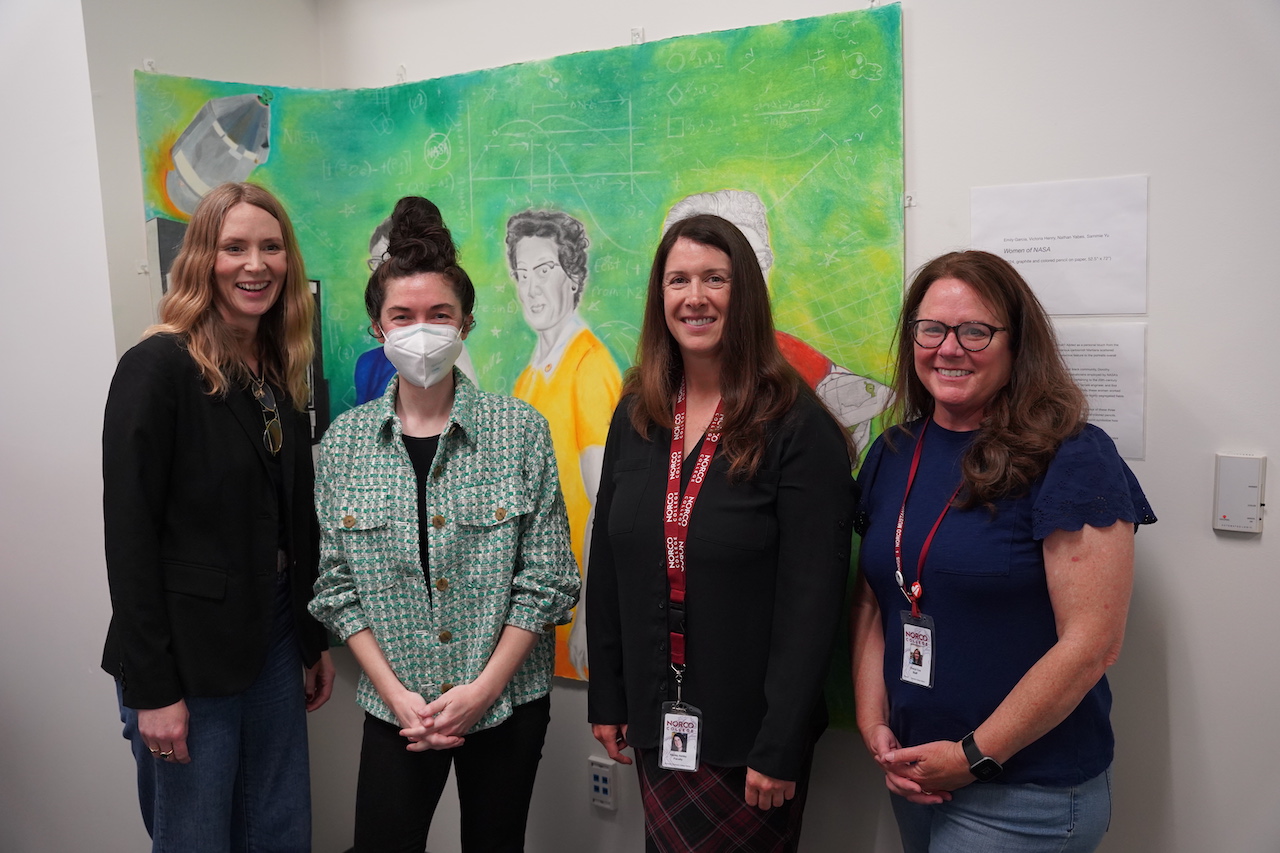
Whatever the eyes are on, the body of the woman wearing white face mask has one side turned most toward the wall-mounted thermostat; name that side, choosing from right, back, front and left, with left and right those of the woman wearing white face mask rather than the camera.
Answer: left

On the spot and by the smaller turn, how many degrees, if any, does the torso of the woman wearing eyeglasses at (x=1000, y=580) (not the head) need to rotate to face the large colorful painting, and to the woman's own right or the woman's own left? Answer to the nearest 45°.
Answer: approximately 90° to the woman's own right

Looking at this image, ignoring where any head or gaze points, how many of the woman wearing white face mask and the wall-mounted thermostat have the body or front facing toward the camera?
2

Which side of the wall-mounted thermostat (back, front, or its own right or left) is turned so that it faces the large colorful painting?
right

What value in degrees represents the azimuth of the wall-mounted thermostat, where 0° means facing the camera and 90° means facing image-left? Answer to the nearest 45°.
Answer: approximately 0°

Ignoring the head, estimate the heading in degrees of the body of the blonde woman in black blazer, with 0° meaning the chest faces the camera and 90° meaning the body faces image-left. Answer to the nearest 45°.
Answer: approximately 315°

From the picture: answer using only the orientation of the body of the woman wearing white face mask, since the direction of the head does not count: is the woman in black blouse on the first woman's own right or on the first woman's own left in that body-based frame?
on the first woman's own left

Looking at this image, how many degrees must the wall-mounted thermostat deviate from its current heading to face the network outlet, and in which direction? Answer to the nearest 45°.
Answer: approximately 90° to its right

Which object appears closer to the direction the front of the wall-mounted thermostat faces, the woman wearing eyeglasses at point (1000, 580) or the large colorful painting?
the woman wearing eyeglasses
